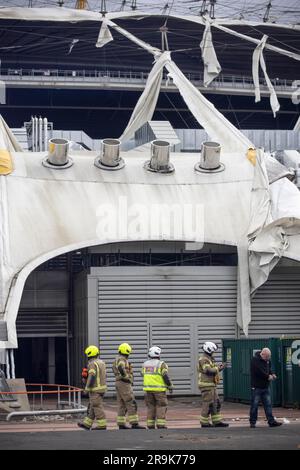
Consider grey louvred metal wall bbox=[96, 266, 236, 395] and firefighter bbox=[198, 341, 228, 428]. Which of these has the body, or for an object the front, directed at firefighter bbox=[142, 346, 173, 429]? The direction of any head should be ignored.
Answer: the grey louvred metal wall

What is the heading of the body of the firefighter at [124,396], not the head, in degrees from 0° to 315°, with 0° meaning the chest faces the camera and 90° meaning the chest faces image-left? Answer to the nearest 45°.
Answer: approximately 270°

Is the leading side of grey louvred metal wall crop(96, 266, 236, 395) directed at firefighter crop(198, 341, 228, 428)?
yes

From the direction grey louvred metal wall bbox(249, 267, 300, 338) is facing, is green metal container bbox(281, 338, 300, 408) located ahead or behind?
ahead

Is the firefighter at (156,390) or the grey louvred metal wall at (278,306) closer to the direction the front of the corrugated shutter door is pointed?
the firefighter

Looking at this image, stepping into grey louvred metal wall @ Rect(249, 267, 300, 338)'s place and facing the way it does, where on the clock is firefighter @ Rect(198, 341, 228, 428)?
The firefighter is roughly at 12 o'clock from the grey louvred metal wall.

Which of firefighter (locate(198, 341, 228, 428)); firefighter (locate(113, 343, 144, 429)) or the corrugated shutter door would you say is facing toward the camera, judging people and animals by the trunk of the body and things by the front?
the corrugated shutter door

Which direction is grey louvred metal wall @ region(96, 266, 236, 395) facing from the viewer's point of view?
toward the camera

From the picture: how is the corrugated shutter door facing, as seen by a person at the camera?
facing the viewer

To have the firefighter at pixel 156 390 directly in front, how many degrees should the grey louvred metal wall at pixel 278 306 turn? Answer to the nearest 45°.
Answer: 0° — it already faces them

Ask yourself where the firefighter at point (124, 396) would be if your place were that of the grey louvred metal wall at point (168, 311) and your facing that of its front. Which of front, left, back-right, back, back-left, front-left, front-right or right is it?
front

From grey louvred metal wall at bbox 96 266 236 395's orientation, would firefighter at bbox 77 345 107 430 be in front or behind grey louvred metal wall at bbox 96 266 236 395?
in front
